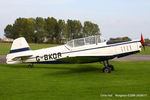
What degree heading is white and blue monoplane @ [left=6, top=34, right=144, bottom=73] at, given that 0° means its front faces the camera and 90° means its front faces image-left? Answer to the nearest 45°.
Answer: approximately 270°
